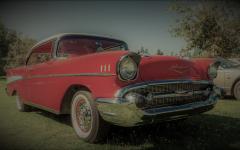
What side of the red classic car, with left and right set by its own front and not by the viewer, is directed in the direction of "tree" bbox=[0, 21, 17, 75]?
back

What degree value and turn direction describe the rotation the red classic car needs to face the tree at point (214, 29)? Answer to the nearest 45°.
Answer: approximately 90° to its left

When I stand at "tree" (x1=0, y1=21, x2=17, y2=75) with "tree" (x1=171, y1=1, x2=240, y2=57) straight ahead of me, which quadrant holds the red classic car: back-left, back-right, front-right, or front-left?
front-right

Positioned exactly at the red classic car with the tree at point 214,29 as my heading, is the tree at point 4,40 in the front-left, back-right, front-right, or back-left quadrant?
front-left

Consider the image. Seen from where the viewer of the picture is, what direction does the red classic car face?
facing the viewer and to the right of the viewer
